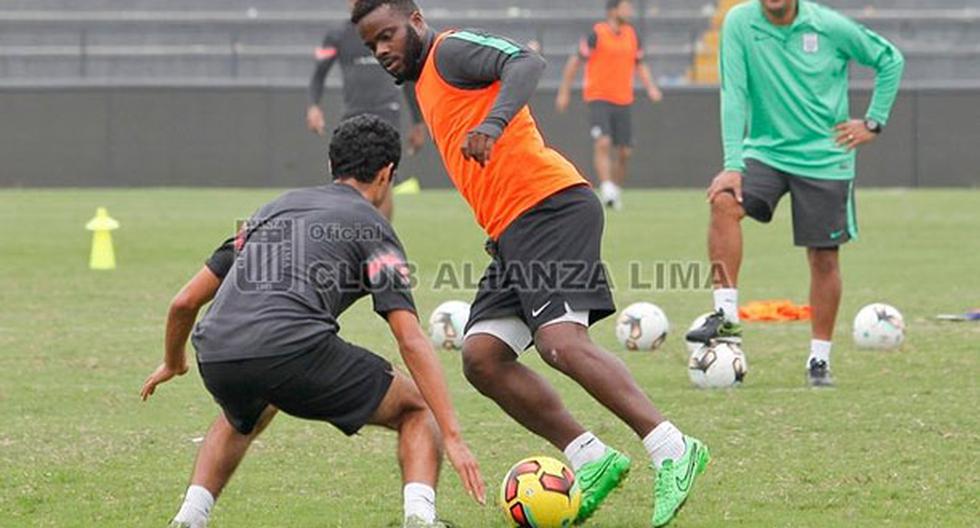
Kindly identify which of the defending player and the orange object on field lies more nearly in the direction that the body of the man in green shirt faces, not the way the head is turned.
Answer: the defending player

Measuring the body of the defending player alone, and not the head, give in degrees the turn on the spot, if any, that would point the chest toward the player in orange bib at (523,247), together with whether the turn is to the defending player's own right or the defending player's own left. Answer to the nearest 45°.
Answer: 0° — they already face them

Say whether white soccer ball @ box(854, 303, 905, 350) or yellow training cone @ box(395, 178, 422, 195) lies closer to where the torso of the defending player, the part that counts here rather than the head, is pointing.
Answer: the white soccer ball

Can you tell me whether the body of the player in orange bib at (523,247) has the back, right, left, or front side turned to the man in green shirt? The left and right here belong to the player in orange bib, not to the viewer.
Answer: back

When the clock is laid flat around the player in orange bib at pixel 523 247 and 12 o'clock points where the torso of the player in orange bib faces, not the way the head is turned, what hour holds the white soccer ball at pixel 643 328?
The white soccer ball is roughly at 5 o'clock from the player in orange bib.

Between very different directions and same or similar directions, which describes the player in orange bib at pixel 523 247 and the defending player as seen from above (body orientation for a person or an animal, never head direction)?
very different directions

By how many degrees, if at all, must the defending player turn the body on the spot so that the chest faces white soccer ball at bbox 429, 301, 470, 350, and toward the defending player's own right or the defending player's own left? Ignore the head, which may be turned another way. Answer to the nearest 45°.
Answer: approximately 45° to the defending player's own left

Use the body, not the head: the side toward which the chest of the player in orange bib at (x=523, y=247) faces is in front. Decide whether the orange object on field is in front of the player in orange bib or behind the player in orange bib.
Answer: behind

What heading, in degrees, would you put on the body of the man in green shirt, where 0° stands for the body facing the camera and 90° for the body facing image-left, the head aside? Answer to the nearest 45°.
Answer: approximately 0°

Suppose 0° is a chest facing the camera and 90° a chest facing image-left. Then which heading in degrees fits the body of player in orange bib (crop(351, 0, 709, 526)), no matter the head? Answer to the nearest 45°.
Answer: approximately 45°

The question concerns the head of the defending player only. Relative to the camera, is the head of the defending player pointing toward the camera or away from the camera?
away from the camera

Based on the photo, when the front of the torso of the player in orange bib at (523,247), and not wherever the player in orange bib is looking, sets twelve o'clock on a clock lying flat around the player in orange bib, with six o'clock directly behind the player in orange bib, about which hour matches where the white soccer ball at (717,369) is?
The white soccer ball is roughly at 5 o'clock from the player in orange bib.

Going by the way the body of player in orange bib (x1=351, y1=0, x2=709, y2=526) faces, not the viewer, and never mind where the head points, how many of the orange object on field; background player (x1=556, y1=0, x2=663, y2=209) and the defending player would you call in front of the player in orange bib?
1

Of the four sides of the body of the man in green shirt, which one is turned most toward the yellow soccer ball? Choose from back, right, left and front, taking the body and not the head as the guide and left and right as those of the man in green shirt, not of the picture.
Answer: front

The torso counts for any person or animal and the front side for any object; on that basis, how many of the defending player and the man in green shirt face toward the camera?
1

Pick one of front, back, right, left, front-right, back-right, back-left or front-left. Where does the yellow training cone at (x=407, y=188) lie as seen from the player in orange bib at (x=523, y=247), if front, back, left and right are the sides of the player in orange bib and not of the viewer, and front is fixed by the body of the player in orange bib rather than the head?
back-right

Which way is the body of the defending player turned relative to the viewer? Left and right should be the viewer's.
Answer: facing away from the viewer and to the right of the viewer
